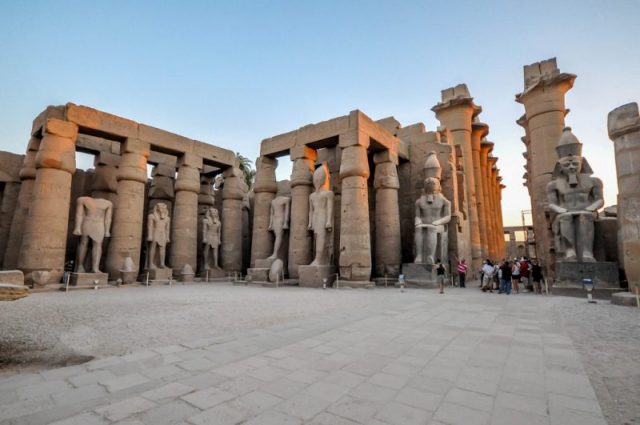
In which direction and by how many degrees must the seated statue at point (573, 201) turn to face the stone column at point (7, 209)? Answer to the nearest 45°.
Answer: approximately 45° to its right

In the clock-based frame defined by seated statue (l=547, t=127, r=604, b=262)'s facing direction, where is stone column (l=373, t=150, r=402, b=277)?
The stone column is roughly at 3 o'clock from the seated statue.

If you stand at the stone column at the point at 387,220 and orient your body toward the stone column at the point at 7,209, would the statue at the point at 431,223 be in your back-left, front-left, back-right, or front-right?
back-left

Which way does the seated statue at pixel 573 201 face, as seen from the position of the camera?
facing the viewer

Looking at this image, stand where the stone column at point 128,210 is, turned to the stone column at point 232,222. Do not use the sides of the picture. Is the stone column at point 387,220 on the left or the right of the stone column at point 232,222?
right

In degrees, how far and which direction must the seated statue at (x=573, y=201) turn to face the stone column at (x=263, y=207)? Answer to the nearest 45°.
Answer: approximately 90° to its right

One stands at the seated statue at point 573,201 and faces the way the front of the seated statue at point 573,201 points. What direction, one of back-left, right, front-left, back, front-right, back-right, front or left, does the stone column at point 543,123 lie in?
back

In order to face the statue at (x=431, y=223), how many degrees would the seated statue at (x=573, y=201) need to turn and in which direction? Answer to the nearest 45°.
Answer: approximately 90° to its right

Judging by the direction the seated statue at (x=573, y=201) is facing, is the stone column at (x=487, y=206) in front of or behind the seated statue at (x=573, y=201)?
behind
